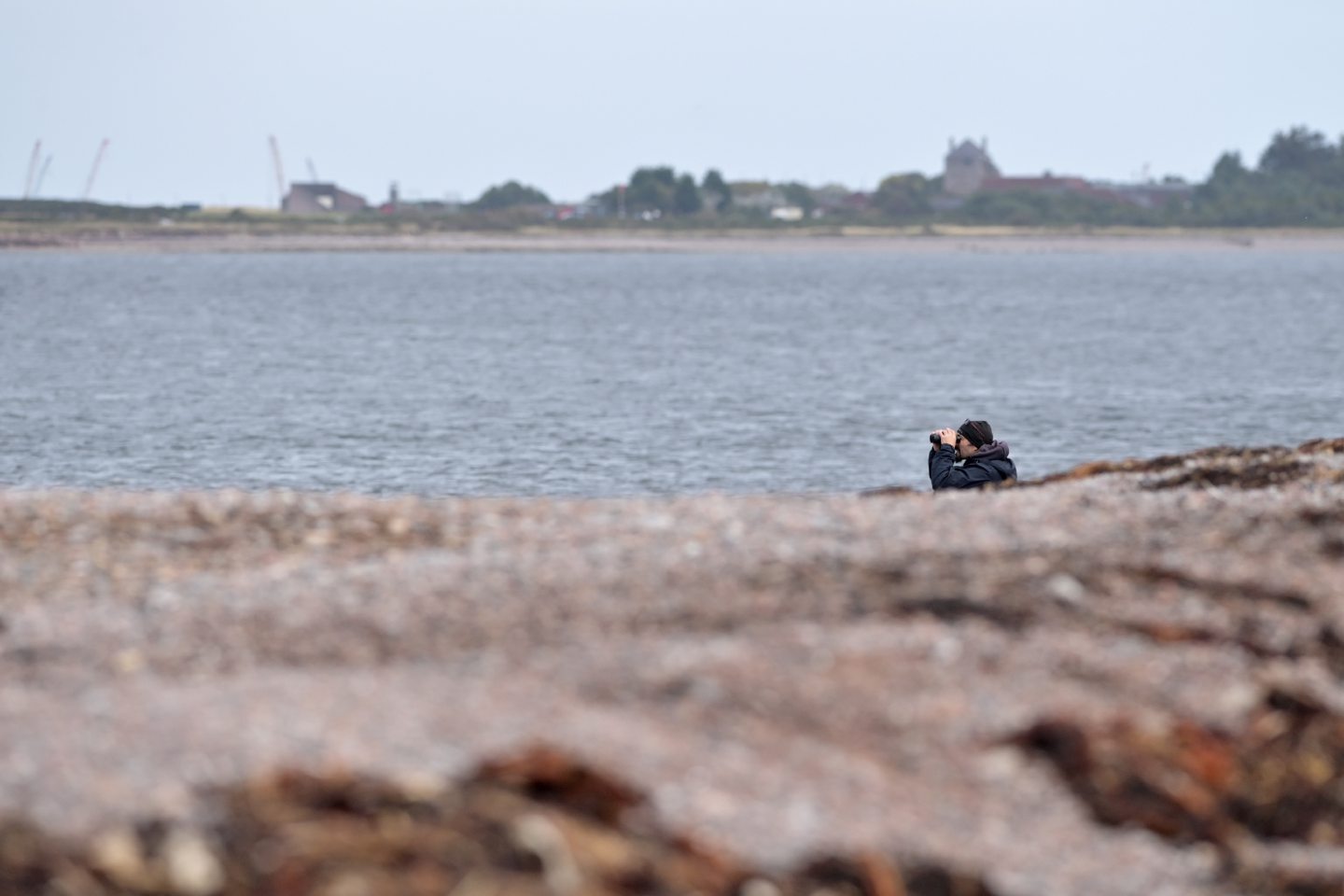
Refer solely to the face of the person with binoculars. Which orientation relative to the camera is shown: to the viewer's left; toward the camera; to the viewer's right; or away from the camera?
to the viewer's left

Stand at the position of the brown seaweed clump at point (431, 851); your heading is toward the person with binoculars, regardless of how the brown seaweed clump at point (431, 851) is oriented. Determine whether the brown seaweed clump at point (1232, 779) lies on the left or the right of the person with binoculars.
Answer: right

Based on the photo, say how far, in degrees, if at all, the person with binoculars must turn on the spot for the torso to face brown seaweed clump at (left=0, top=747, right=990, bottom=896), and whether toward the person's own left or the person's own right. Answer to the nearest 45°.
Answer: approximately 90° to the person's own left

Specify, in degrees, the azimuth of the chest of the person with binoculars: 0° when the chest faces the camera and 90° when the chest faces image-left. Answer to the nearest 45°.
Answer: approximately 90°

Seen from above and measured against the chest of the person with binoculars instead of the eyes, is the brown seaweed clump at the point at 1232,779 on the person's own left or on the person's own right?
on the person's own left
